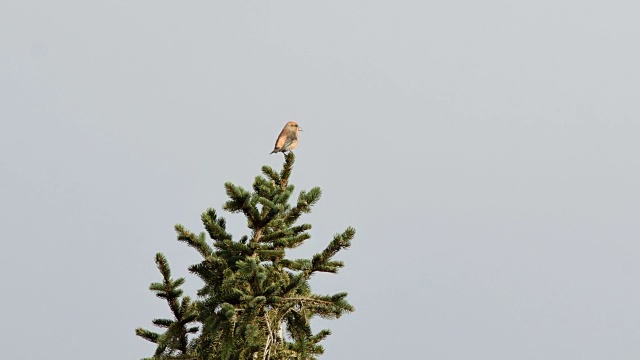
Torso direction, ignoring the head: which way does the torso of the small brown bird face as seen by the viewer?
to the viewer's right
